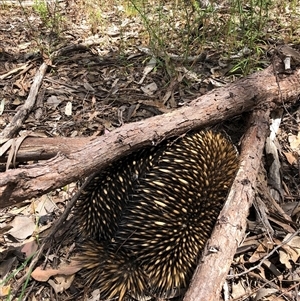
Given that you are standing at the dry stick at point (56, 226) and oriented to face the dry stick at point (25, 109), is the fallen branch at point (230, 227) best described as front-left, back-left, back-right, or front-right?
back-right
